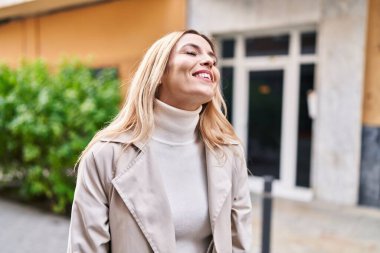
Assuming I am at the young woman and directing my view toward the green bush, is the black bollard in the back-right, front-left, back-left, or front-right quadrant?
front-right

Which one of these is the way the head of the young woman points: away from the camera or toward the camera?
toward the camera

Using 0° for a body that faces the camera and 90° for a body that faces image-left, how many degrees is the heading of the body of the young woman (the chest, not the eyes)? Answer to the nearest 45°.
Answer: approximately 315°

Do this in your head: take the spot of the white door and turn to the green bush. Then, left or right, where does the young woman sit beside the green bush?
left

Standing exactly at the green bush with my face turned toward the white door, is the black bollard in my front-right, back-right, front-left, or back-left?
front-right

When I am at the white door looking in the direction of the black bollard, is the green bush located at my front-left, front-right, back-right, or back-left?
front-right

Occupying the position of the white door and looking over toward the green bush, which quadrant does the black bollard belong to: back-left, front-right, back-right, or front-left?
front-left

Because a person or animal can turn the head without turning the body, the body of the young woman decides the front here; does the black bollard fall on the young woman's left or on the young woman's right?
on the young woman's left
